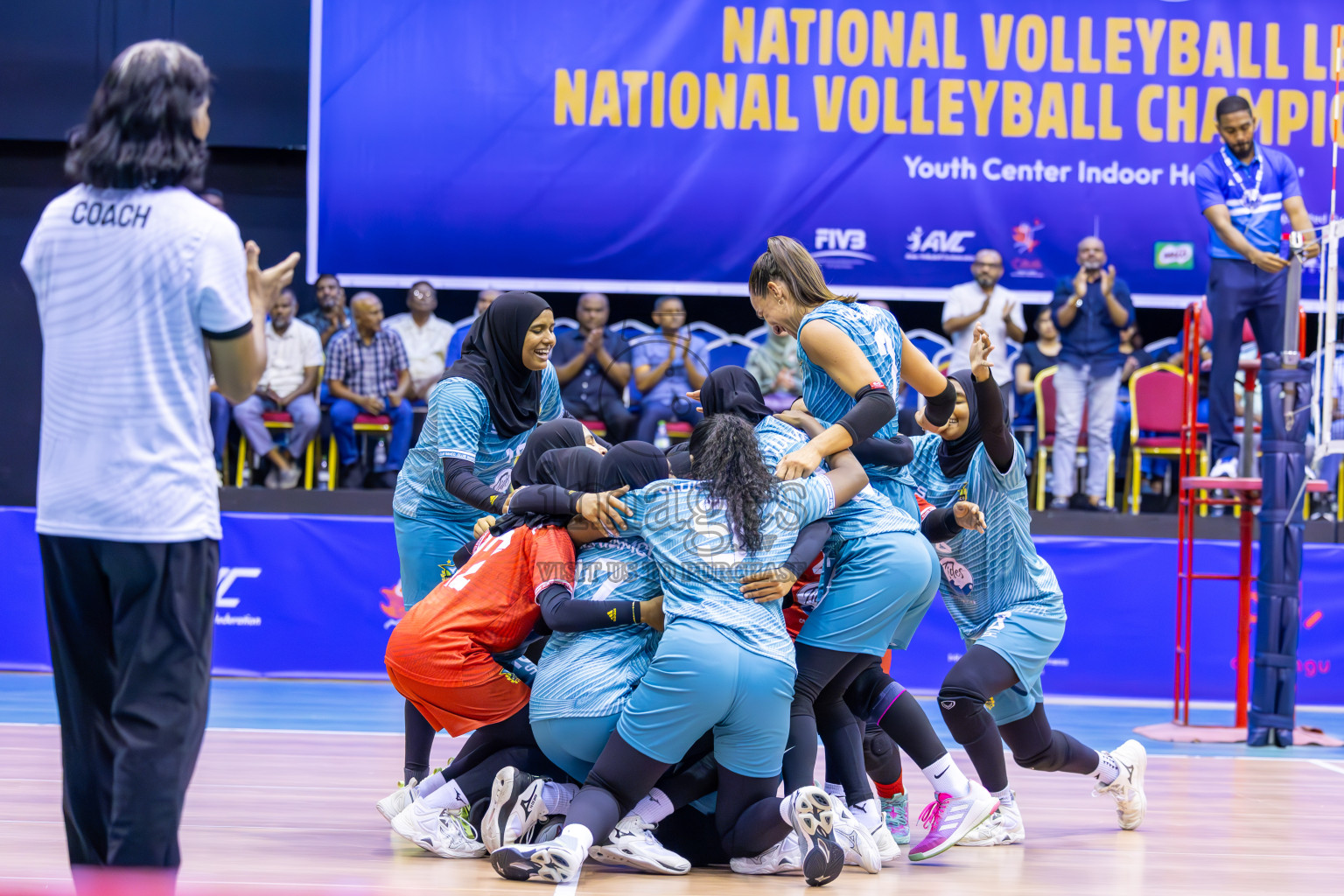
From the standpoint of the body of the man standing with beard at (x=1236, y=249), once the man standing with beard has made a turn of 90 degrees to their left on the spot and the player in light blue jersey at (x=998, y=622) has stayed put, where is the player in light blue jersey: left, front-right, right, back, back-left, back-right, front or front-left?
right

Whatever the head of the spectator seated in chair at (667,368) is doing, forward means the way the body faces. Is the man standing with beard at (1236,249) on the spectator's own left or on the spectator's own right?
on the spectator's own left

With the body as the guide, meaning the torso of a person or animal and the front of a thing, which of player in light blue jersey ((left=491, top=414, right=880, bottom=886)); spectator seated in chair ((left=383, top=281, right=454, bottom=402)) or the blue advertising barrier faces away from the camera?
the player in light blue jersey

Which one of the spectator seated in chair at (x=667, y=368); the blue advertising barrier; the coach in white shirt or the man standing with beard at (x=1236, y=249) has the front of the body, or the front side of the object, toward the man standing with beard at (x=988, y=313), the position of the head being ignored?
the coach in white shirt

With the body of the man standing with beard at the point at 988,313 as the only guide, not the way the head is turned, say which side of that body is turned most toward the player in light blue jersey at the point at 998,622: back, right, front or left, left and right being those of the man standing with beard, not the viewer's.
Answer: front

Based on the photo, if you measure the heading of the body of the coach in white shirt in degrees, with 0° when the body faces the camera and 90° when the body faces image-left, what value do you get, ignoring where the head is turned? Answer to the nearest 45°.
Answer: approximately 225°

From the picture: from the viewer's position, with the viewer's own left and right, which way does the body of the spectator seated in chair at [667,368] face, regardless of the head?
facing the viewer

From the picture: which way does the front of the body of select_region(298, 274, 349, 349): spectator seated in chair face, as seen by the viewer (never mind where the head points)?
toward the camera

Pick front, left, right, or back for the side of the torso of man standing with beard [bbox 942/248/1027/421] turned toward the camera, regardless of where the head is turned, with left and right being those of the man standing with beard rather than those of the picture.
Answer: front

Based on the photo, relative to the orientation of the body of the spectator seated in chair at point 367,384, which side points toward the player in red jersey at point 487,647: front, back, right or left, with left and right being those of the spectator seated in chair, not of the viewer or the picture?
front

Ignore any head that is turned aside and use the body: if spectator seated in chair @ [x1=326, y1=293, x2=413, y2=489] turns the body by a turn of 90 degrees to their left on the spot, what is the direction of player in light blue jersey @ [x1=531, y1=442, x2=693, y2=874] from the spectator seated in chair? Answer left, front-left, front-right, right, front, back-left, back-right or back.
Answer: right

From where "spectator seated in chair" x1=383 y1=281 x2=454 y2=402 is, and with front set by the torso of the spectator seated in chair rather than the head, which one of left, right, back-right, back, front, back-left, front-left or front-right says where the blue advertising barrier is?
front

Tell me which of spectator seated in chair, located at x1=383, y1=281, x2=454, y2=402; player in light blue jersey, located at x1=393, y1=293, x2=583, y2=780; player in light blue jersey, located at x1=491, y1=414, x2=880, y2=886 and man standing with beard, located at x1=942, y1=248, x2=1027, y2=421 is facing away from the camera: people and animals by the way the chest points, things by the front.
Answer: player in light blue jersey, located at x1=491, y1=414, x2=880, y2=886
